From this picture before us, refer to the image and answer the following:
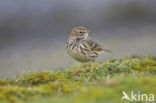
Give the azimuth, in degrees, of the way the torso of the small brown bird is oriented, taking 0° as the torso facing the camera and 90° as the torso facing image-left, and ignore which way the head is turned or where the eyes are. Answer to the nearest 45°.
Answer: approximately 45°
